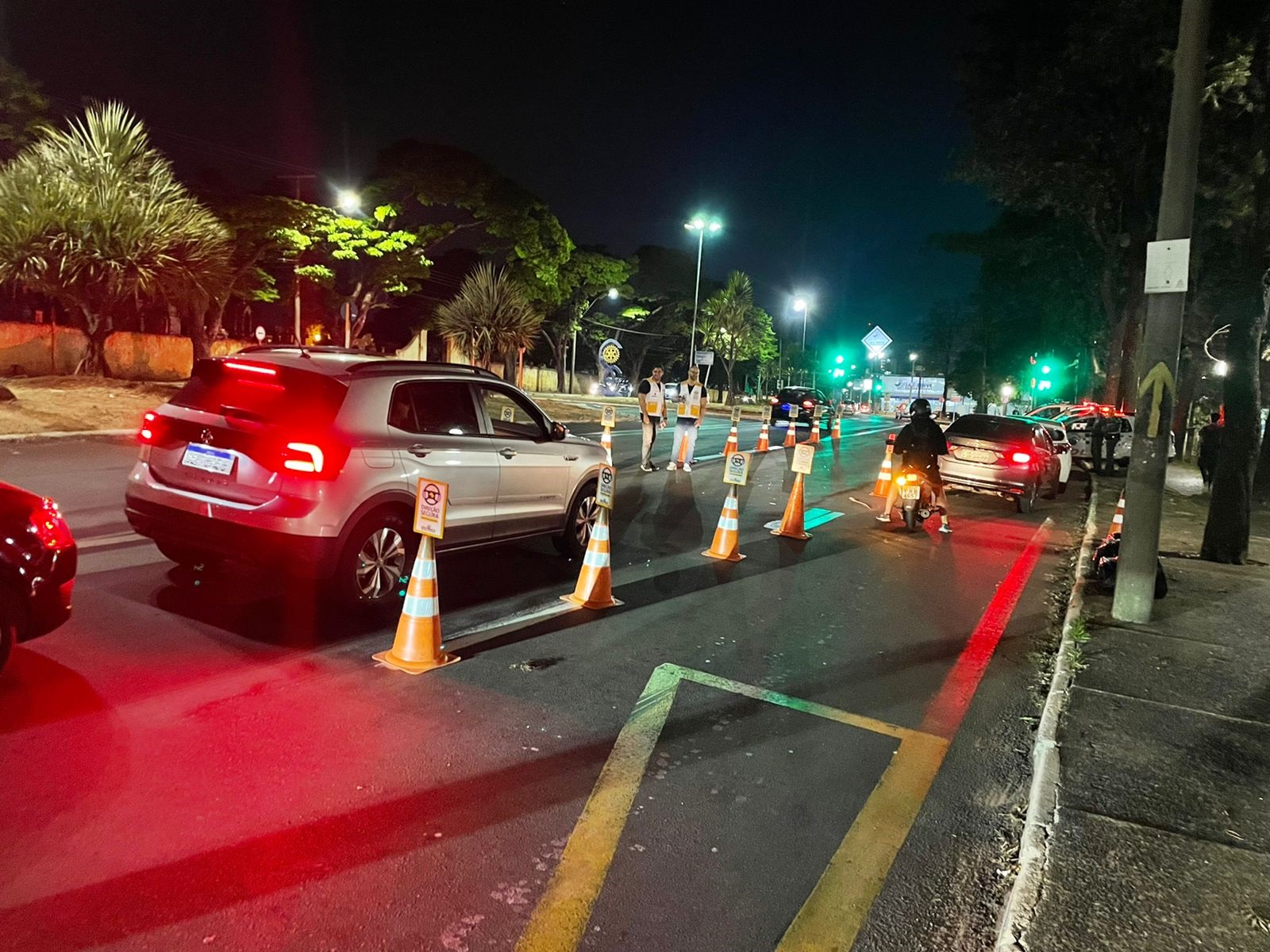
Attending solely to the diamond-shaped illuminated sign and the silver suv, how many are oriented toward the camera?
1

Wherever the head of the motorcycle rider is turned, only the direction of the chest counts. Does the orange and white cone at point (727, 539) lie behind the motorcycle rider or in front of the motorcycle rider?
behind

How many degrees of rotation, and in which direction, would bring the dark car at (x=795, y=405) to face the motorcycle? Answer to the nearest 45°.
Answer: approximately 135° to its right

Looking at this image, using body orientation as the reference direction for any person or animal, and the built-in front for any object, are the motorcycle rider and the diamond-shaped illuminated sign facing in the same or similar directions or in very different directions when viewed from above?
very different directions

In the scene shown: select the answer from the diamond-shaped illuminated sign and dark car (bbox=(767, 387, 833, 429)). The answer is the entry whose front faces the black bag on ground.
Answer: the diamond-shaped illuminated sign

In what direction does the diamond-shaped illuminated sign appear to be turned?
toward the camera

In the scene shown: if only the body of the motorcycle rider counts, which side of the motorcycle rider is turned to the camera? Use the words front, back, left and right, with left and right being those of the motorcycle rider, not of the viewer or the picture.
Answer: back

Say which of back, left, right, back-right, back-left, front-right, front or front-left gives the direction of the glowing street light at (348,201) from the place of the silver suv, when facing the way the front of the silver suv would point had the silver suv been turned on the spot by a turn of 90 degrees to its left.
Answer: front-right

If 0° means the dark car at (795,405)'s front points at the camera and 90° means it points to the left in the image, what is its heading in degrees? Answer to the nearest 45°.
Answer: approximately 225°

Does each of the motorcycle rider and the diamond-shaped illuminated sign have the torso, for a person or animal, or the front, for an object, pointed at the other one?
yes

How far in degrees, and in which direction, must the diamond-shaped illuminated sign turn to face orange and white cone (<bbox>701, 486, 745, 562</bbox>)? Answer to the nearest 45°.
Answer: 0° — it already faces it

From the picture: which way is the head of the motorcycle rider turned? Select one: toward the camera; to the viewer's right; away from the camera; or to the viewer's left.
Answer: away from the camera

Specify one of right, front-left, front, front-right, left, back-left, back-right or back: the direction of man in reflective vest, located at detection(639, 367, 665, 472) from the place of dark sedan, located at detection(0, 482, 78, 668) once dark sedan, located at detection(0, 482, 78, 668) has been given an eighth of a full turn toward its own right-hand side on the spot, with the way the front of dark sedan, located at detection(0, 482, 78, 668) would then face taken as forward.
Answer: front-left

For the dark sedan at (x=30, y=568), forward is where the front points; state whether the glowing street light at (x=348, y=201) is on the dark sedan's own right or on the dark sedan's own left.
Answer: on the dark sedan's own right

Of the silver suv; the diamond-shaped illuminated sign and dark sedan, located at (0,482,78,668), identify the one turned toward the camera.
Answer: the diamond-shaped illuminated sign
